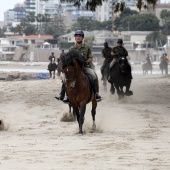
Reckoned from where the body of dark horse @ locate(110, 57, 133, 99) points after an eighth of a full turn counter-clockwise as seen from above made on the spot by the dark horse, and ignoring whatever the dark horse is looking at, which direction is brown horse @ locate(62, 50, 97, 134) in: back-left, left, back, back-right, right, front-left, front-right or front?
front-right

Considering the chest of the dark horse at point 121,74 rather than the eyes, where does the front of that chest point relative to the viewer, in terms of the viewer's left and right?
facing the viewer
